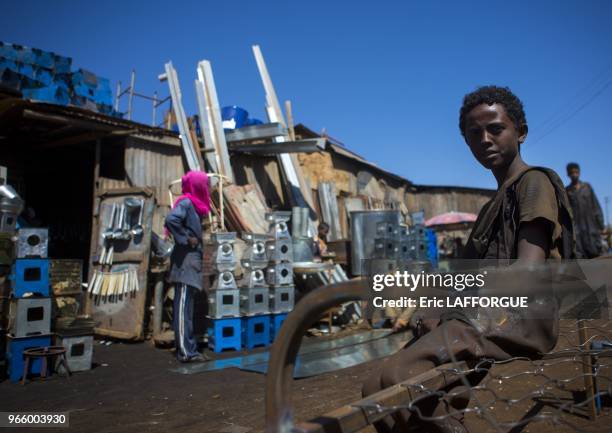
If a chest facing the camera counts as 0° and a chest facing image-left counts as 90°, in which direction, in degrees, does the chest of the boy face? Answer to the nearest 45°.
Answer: approximately 45°

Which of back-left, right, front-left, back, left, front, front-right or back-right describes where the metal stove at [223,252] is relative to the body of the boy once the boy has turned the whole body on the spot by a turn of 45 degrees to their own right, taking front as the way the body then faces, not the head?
front-right

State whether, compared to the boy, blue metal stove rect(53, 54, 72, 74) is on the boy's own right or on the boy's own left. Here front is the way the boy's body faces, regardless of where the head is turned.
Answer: on the boy's own right

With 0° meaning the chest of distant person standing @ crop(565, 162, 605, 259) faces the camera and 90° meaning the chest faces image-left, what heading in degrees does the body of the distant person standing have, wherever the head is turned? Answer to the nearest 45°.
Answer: approximately 0°

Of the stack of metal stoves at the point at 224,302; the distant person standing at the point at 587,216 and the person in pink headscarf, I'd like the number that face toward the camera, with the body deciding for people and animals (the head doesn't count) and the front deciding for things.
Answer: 2

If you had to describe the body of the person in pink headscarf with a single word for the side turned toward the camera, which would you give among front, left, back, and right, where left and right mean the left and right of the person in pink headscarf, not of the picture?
right

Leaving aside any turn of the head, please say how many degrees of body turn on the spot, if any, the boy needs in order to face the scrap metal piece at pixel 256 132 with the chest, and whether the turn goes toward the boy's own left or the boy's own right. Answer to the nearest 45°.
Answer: approximately 90° to the boy's own right

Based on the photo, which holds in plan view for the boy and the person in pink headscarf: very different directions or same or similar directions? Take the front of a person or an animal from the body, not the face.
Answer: very different directions
